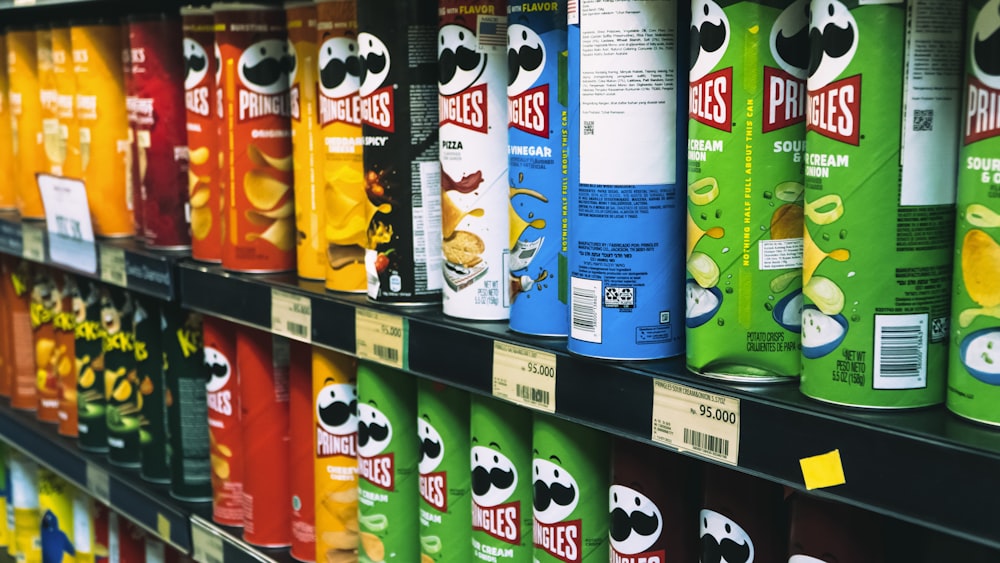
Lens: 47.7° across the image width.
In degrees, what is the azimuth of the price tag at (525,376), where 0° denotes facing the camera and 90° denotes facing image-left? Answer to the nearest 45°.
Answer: approximately 45°

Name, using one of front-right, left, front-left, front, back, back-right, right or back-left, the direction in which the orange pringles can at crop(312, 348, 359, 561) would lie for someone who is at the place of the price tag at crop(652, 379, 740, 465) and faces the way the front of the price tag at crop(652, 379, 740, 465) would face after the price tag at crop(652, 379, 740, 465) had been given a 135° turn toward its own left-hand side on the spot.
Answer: back-left

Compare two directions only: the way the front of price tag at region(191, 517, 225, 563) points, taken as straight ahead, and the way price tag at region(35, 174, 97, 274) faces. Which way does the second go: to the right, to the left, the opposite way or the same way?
the same way

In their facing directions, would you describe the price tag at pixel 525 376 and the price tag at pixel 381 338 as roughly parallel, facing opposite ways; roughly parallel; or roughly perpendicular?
roughly parallel

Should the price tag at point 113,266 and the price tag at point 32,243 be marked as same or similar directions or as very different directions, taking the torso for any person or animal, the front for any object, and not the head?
same or similar directions

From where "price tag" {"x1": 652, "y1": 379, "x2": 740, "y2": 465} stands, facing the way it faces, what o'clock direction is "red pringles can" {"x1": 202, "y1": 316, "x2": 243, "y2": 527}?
The red pringles can is roughly at 3 o'clock from the price tag.

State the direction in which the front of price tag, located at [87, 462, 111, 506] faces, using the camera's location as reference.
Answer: facing the viewer and to the left of the viewer

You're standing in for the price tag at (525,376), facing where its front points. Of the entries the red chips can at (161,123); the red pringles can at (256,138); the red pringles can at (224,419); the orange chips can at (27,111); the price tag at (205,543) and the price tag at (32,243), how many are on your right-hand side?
6

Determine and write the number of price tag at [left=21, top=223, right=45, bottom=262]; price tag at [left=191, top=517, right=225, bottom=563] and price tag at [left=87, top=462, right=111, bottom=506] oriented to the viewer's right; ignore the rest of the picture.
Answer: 0

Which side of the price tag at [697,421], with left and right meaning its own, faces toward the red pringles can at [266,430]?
right

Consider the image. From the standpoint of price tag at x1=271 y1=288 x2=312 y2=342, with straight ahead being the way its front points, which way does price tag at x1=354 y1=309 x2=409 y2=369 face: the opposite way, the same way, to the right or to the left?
the same way

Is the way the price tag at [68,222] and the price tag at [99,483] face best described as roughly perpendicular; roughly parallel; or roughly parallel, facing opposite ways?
roughly parallel

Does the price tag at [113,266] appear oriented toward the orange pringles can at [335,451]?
no

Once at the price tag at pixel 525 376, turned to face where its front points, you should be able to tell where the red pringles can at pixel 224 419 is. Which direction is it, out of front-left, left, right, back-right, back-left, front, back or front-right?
right
